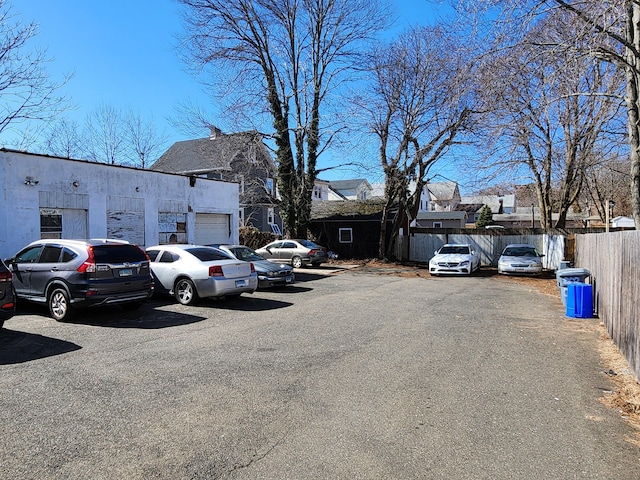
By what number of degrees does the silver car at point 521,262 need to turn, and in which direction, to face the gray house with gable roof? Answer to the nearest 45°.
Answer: approximately 90° to its right

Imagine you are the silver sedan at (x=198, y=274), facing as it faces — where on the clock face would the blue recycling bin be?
The blue recycling bin is roughly at 5 o'clock from the silver sedan.

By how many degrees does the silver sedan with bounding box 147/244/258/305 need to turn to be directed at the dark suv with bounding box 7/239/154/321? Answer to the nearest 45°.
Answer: approximately 90° to its left

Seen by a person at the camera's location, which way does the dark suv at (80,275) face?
facing away from the viewer and to the left of the viewer

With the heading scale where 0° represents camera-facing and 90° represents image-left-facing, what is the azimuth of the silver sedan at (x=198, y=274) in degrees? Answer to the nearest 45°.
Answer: approximately 135°

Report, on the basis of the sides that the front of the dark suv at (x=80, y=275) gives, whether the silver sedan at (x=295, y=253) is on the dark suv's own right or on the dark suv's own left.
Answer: on the dark suv's own right

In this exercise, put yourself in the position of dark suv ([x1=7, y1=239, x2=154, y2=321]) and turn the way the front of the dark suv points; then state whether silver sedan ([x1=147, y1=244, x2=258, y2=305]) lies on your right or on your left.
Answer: on your right

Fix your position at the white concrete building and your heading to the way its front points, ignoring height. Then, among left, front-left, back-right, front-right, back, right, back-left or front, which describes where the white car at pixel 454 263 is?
front-left

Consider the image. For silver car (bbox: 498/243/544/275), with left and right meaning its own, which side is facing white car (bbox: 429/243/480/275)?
right

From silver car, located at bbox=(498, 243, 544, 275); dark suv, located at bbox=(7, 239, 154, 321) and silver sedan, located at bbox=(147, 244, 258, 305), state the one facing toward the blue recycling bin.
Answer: the silver car

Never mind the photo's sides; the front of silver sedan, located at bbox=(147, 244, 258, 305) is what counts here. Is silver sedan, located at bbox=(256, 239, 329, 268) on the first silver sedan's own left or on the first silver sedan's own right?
on the first silver sedan's own right

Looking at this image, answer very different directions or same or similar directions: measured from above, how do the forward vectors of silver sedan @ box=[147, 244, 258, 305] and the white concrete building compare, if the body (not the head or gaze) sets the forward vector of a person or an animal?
very different directions

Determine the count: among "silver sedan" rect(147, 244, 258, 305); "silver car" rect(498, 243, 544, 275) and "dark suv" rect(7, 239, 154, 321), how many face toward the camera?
1

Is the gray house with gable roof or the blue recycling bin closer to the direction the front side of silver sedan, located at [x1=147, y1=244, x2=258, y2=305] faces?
the gray house with gable roof

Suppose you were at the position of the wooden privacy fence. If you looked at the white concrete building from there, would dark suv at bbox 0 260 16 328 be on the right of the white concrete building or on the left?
left

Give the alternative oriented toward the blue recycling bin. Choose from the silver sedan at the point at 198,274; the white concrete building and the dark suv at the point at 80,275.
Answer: the white concrete building
